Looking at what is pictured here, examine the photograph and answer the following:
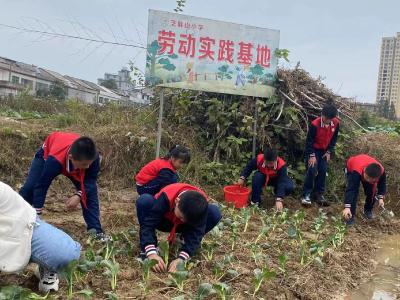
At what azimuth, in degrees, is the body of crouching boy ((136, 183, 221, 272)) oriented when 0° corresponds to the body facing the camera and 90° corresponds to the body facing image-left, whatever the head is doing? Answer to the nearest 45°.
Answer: approximately 0°

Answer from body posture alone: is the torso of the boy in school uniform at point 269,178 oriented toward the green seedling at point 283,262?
yes

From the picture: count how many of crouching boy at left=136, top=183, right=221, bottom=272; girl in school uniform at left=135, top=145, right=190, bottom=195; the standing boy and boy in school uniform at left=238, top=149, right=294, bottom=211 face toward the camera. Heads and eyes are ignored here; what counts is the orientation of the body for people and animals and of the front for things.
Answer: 3

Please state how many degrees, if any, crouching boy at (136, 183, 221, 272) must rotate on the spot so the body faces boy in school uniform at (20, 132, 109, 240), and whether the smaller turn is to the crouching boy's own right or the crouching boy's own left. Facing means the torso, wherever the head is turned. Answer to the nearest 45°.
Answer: approximately 135° to the crouching boy's own right

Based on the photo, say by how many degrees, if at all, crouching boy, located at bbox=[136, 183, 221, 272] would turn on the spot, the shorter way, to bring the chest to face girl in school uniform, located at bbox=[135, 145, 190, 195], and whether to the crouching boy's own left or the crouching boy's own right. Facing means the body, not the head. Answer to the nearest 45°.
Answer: approximately 180°
